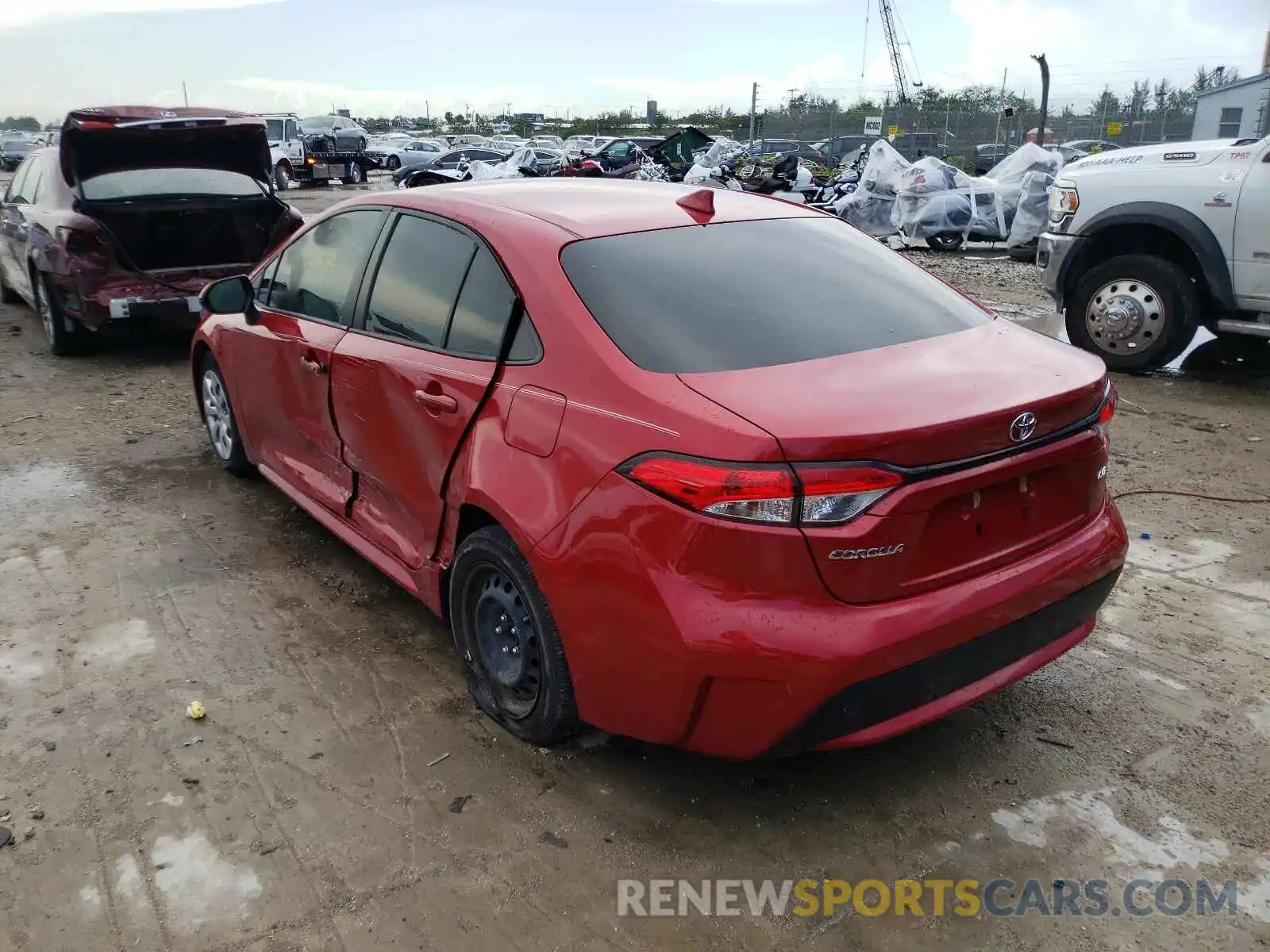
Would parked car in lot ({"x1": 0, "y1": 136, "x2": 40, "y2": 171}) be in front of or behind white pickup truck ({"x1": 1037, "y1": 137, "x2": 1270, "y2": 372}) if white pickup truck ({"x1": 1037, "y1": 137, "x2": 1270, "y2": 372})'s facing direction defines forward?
in front

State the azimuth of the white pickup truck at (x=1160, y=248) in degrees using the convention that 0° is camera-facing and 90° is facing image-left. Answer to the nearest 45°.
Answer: approximately 90°

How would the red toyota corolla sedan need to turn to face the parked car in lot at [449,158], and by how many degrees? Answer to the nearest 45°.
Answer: approximately 45° to its right

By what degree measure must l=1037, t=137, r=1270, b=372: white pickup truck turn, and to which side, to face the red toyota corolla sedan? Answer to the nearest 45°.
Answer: approximately 90° to its left

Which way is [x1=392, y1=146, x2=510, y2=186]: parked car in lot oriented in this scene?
to the viewer's left

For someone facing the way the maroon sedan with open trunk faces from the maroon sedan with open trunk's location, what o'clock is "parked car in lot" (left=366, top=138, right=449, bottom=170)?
The parked car in lot is roughly at 2 o'clock from the maroon sedan with open trunk.

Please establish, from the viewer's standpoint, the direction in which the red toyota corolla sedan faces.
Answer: facing away from the viewer and to the left of the viewer

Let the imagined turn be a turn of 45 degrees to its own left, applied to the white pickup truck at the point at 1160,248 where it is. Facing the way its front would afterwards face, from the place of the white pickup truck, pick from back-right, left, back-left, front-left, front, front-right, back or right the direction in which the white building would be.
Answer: back-right

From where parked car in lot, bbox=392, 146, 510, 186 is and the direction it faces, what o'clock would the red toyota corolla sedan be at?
The red toyota corolla sedan is roughly at 9 o'clock from the parked car in lot.

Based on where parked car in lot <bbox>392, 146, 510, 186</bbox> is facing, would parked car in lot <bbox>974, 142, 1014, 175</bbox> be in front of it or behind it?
behind

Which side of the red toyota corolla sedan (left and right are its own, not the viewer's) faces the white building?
right

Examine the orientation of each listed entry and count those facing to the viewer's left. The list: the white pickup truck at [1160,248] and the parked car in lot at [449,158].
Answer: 2

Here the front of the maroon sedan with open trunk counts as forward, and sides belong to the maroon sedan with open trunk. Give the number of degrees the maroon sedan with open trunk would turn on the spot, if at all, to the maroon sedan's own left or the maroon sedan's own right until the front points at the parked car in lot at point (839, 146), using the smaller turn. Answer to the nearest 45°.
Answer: approximately 90° to the maroon sedan's own right
